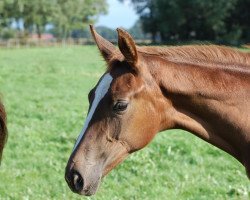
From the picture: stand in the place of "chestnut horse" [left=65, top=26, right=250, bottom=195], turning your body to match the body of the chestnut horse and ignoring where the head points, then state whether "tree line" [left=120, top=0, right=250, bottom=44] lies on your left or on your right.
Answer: on your right

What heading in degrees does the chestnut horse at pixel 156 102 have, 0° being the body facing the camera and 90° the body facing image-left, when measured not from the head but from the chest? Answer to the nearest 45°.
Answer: approximately 90°
